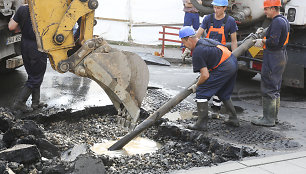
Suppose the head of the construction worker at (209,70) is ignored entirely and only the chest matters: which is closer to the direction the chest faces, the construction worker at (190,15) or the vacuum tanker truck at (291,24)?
the construction worker

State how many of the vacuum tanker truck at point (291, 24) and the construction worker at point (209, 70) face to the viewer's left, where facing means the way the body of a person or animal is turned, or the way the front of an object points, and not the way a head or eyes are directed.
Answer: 1

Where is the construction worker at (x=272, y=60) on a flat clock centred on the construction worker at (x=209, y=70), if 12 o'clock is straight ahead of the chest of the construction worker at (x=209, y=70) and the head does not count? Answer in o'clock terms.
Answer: the construction worker at (x=272, y=60) is roughly at 5 o'clock from the construction worker at (x=209, y=70).

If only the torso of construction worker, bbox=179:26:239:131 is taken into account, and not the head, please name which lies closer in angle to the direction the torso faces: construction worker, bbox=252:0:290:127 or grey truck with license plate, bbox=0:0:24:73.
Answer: the grey truck with license plate

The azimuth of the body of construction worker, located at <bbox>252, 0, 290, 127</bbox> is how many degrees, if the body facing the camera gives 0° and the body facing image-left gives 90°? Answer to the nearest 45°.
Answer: approximately 90°

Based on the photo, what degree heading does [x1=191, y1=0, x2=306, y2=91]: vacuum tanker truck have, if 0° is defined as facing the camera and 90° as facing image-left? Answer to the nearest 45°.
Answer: approximately 225°

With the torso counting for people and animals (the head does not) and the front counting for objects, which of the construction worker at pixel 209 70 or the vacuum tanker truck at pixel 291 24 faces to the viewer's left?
the construction worker

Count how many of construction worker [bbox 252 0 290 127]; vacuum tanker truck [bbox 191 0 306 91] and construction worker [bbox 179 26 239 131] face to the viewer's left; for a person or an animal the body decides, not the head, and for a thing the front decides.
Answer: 2

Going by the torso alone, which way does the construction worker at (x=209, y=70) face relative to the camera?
to the viewer's left

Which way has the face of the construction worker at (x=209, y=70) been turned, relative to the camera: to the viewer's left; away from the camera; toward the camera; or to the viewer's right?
to the viewer's left

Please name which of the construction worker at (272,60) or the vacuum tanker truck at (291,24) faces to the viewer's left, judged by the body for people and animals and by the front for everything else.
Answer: the construction worker

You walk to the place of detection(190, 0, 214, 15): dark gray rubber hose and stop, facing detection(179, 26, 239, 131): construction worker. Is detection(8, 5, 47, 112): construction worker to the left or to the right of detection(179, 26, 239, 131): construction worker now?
right
